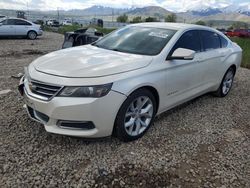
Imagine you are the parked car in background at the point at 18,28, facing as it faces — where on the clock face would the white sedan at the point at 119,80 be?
The white sedan is roughly at 9 o'clock from the parked car in background.

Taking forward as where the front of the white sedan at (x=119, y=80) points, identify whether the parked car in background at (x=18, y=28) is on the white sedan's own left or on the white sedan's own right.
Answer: on the white sedan's own right

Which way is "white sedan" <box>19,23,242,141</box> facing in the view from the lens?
facing the viewer and to the left of the viewer

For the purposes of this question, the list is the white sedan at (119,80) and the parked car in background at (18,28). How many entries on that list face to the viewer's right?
0

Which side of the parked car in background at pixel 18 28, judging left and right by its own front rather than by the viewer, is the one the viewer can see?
left
